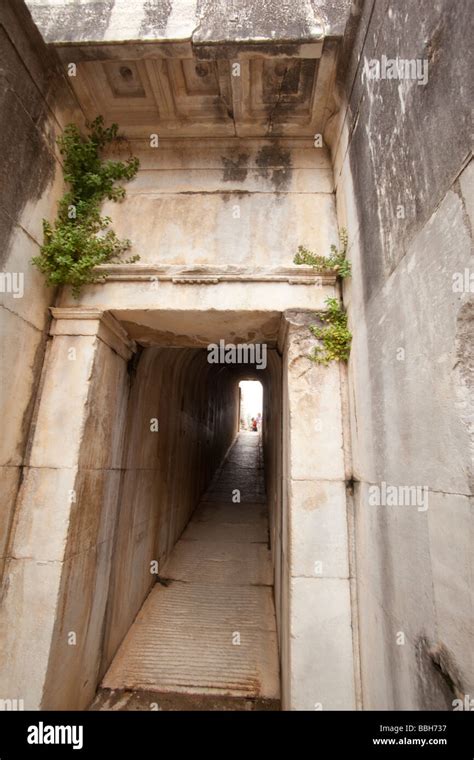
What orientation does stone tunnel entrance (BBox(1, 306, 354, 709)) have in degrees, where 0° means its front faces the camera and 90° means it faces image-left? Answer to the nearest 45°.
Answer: approximately 0°

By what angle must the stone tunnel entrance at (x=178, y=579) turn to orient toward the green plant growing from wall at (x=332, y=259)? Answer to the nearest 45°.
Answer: approximately 45° to its left

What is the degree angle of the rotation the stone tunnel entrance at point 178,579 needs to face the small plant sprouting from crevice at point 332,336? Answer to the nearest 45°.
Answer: approximately 45° to its left
